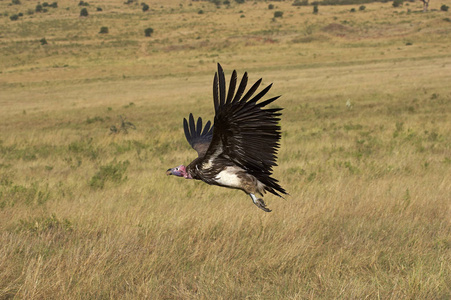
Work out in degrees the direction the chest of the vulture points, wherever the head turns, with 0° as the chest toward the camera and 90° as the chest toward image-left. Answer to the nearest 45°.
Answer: approximately 90°
